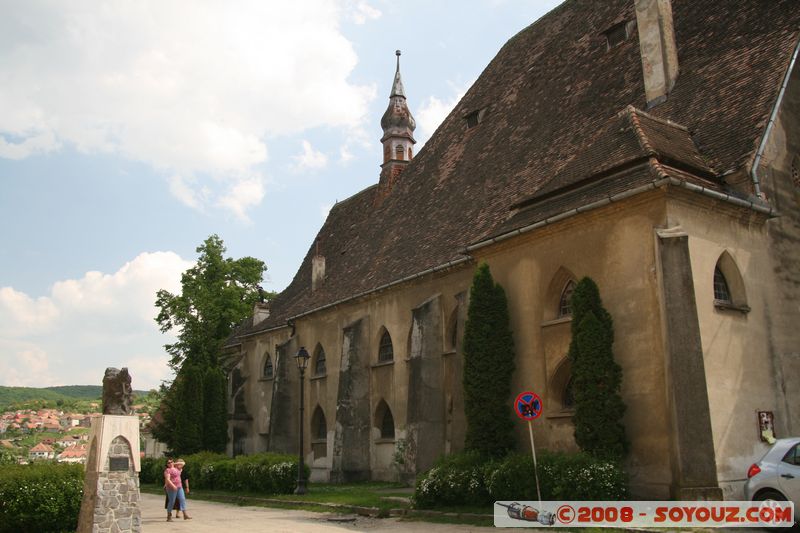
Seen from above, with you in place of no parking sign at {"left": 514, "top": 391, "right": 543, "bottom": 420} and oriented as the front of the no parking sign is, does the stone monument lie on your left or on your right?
on your right

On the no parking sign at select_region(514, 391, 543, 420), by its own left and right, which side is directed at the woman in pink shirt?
right

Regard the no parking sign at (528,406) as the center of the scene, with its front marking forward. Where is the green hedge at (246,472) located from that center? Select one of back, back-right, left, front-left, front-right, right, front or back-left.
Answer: back-right

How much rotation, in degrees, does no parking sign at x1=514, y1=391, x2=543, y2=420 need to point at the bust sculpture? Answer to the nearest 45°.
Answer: approximately 90° to its right

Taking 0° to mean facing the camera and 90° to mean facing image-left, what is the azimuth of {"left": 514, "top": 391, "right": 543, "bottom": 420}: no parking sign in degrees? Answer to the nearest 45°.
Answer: approximately 0°

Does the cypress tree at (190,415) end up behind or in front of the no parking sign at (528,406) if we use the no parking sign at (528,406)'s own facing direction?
behind

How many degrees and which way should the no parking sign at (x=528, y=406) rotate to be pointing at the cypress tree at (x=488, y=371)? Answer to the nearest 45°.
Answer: approximately 180°

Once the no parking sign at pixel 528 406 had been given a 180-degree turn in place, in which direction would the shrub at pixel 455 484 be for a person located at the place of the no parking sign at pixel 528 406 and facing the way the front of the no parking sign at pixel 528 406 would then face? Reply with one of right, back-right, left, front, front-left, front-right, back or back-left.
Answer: front-left

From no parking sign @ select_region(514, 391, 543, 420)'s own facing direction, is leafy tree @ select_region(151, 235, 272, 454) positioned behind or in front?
behind

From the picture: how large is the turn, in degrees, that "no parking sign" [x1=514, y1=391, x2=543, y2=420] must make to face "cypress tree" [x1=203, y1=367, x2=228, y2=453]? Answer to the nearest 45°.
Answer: approximately 135° to its right

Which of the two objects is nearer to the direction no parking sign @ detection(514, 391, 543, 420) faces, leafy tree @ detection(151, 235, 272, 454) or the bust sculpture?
the bust sculpture
